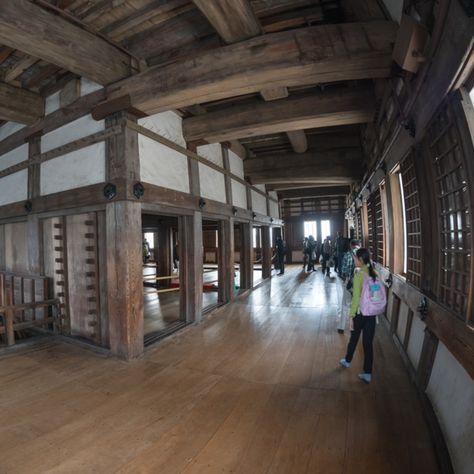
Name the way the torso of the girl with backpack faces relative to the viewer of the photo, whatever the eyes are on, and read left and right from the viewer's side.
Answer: facing away from the viewer and to the left of the viewer

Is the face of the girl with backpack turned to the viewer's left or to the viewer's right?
to the viewer's left

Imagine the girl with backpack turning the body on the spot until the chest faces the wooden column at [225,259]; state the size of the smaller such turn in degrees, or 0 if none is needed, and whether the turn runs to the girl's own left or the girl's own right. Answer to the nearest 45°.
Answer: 0° — they already face it

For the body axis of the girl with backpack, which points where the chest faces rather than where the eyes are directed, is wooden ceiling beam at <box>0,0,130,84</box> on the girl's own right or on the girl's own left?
on the girl's own left

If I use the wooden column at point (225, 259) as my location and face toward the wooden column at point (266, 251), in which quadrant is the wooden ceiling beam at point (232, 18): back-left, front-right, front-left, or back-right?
back-right

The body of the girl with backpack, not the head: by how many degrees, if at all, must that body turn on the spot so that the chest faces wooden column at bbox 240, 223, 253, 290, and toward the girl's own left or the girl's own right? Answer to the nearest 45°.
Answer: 0° — they already face it
